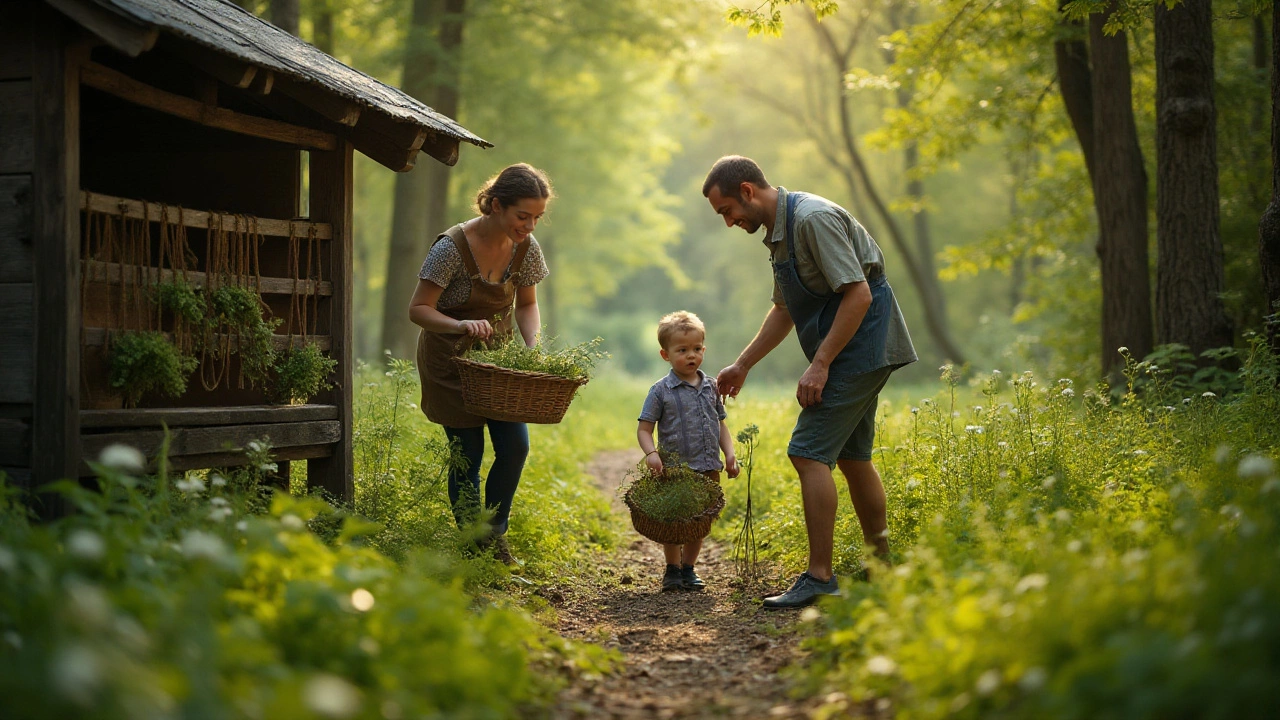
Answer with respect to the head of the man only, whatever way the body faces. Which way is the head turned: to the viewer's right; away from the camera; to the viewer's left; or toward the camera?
to the viewer's left

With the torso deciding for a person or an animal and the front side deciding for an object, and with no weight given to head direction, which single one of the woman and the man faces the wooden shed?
the man

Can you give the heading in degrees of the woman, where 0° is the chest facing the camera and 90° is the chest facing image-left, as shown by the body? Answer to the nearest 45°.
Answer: approximately 315°

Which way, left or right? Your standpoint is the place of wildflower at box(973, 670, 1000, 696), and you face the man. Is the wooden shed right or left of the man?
left

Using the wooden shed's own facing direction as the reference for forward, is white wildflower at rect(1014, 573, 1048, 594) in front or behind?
in front

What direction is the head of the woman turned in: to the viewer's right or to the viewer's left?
to the viewer's right

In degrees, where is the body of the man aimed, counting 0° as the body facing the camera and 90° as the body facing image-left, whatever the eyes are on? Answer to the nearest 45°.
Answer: approximately 90°

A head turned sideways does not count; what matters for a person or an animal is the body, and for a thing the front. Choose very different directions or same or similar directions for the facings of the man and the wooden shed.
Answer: very different directions

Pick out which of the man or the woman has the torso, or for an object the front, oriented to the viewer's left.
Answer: the man

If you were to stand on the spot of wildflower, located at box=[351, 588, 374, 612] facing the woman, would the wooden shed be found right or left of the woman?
left

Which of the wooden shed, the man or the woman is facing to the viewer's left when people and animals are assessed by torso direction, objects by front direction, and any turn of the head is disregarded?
the man

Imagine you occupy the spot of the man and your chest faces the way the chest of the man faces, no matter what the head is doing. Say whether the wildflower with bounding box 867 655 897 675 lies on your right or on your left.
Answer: on your left

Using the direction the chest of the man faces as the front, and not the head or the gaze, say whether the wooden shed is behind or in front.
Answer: in front

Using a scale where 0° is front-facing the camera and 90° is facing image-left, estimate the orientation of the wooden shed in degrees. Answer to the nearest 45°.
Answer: approximately 315°

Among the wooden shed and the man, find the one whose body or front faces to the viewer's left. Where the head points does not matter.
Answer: the man

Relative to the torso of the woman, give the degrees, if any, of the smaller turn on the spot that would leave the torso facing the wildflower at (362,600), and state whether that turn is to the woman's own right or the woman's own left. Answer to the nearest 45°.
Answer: approximately 45° to the woman's own right
